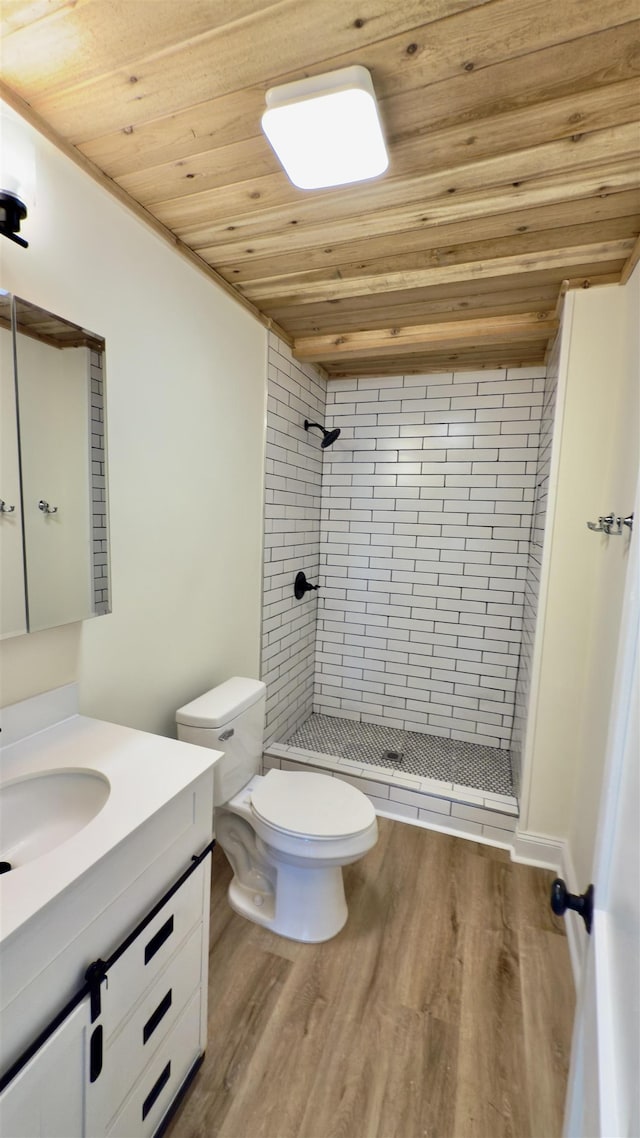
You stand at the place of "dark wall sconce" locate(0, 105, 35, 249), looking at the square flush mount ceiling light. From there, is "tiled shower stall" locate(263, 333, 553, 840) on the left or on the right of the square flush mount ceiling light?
left

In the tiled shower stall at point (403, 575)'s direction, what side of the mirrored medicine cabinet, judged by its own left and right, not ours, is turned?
left

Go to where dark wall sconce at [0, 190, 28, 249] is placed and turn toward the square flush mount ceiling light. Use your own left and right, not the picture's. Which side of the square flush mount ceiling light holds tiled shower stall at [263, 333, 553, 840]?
left

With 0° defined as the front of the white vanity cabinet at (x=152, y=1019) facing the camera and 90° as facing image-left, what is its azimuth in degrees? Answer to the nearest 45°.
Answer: approximately 315°

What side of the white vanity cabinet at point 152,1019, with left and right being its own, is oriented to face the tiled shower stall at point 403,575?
left

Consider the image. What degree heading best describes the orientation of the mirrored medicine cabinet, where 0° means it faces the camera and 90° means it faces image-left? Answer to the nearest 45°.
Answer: approximately 315°

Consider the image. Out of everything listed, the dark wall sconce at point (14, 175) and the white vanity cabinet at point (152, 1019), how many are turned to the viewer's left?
0

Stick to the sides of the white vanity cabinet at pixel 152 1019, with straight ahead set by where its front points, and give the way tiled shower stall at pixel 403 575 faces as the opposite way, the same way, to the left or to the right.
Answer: to the right

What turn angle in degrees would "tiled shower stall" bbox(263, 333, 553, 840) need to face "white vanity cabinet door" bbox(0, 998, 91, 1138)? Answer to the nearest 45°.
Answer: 0° — it already faces it
